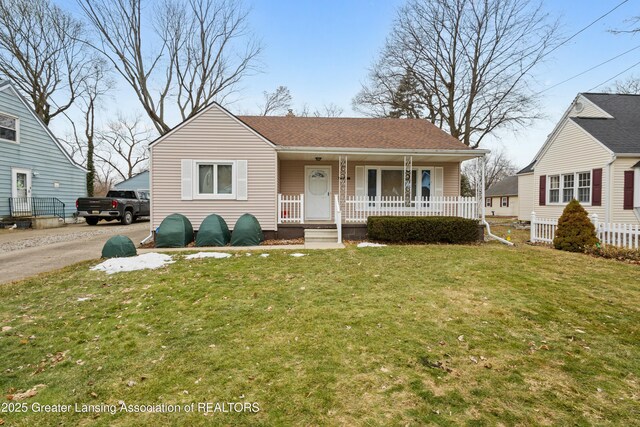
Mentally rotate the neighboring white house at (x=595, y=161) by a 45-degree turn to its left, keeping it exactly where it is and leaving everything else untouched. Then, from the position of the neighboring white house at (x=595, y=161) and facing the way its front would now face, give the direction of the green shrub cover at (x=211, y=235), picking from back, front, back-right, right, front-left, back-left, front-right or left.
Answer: back-right

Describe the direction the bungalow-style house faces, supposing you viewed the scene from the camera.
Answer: facing the viewer

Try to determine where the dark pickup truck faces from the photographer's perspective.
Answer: facing away from the viewer and to the right of the viewer

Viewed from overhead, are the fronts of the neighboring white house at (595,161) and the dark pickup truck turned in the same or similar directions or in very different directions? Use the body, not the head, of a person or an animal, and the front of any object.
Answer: very different directions

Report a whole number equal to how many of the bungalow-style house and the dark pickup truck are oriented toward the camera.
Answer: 1

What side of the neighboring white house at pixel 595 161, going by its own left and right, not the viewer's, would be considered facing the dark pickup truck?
right

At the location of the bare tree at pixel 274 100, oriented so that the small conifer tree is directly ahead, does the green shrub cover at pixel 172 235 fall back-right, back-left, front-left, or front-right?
front-right

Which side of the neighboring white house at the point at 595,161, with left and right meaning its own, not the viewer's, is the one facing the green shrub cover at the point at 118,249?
right

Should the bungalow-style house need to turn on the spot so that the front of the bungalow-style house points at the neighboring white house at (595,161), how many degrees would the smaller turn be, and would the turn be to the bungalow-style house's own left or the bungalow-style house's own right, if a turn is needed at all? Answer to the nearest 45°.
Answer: approximately 90° to the bungalow-style house's own left

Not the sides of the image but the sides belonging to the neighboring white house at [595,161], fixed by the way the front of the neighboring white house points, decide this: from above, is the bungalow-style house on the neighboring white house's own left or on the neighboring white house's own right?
on the neighboring white house's own right

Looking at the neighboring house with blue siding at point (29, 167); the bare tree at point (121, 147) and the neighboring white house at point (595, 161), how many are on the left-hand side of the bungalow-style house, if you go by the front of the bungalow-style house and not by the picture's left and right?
1

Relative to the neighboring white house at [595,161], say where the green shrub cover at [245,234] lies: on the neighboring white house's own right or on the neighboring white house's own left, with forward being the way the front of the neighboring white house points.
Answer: on the neighboring white house's own right

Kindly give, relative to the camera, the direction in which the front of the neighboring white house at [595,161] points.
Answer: facing the viewer and to the right of the viewer

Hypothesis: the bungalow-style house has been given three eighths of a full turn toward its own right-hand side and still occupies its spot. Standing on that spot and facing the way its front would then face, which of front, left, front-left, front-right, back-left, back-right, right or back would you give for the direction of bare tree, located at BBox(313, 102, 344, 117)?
front-right

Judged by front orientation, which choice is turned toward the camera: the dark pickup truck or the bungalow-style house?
the bungalow-style house

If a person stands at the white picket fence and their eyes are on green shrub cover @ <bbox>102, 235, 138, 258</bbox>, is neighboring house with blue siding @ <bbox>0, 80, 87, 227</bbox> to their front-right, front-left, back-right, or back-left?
front-right

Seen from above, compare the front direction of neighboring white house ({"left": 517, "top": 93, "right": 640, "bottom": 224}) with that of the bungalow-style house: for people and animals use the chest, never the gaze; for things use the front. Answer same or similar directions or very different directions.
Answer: same or similar directions
